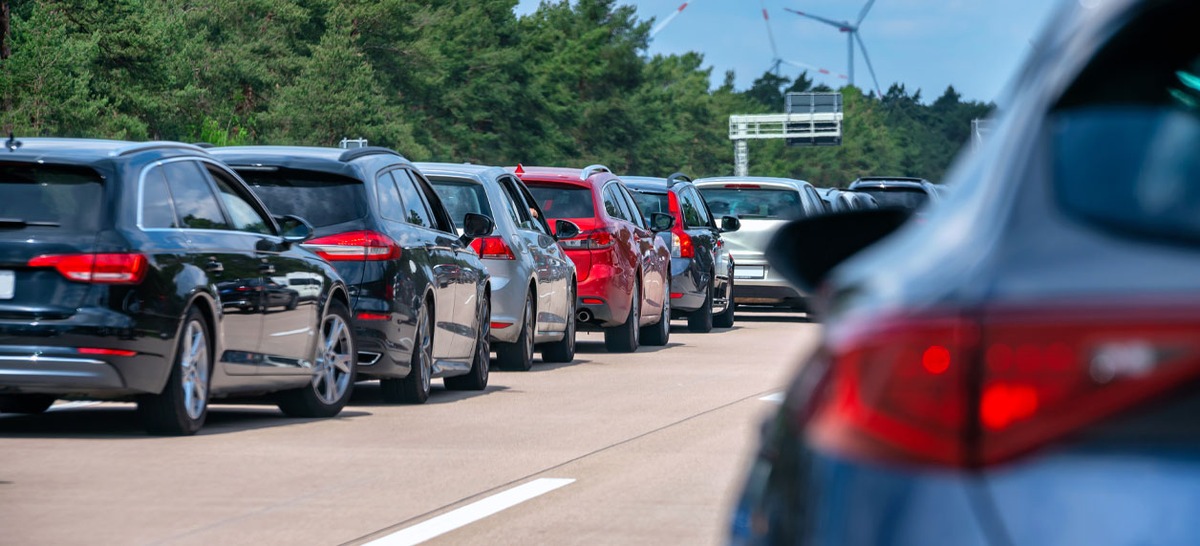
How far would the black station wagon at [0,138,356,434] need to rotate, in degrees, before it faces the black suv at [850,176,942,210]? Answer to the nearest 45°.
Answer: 0° — it already faces it

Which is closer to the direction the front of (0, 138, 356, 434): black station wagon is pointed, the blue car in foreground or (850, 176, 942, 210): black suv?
the black suv

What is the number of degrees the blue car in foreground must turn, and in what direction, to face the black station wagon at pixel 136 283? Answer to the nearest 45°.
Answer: approximately 45° to its left

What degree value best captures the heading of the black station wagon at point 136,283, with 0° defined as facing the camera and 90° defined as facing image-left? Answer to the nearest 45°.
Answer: approximately 225°

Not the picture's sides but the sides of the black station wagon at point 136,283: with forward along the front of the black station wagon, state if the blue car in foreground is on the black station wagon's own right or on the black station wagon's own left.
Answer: on the black station wagon's own right

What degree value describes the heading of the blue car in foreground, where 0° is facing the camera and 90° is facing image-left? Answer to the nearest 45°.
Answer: approximately 180°
